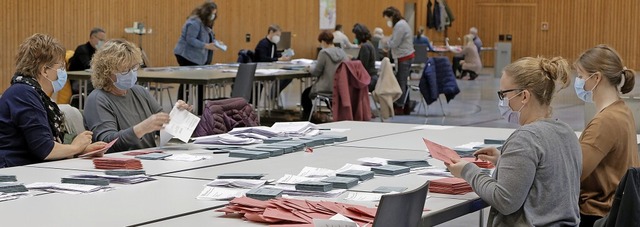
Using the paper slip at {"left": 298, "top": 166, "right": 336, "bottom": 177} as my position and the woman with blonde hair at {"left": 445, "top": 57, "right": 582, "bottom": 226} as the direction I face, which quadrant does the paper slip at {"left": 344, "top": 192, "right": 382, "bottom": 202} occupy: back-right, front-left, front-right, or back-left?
front-right

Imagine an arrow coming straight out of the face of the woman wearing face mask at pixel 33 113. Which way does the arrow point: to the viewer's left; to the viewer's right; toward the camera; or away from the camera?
to the viewer's right

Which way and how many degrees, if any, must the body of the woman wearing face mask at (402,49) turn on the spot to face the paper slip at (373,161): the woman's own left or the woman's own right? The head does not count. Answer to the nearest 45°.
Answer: approximately 90° to the woman's own left

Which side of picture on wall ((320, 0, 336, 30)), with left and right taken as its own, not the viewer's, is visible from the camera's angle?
front

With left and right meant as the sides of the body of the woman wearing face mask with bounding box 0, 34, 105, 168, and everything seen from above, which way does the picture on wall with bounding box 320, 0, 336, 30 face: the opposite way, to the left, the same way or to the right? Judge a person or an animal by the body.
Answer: to the right

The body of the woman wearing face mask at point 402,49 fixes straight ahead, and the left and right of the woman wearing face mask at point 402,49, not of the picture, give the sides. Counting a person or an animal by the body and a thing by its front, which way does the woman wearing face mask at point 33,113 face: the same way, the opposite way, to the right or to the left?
the opposite way

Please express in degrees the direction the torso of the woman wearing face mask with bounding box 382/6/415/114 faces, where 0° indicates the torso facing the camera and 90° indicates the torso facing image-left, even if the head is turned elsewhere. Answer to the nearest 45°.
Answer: approximately 90°

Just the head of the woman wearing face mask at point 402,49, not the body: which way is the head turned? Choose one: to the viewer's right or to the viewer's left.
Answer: to the viewer's left

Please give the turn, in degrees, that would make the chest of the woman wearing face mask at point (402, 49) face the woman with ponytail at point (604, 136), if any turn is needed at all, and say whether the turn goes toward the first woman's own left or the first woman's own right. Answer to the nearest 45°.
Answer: approximately 90° to the first woman's own left

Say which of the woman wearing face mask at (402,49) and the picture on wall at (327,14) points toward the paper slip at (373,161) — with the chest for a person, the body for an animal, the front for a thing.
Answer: the picture on wall

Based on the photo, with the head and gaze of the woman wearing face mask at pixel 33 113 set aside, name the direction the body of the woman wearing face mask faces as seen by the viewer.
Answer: to the viewer's right

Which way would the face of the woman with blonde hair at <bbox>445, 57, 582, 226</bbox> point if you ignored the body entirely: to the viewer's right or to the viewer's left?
to the viewer's left

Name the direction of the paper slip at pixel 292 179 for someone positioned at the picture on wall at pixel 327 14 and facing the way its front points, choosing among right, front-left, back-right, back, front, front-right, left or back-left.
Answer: front

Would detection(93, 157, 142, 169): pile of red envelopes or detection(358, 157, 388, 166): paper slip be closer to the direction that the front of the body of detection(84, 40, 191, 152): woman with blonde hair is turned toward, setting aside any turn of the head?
the paper slip

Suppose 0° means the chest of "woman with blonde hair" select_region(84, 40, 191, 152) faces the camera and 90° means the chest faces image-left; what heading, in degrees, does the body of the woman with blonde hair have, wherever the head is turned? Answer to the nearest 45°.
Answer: approximately 315°

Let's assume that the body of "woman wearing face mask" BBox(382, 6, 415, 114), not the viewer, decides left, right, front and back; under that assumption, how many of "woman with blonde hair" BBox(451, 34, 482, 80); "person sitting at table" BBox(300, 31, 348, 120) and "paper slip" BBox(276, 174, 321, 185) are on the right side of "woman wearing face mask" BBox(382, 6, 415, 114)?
1

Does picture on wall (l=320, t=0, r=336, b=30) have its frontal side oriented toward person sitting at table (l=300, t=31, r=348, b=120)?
yes

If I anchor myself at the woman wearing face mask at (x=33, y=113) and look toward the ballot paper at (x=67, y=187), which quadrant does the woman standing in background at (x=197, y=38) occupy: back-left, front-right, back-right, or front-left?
back-left
